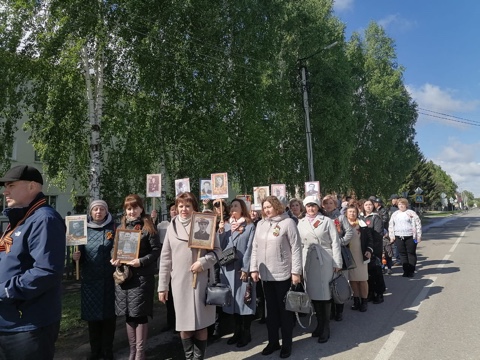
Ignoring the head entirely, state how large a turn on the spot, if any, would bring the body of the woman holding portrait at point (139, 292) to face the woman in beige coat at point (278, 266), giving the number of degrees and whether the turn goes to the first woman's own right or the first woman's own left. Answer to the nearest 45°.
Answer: approximately 135° to the first woman's own left

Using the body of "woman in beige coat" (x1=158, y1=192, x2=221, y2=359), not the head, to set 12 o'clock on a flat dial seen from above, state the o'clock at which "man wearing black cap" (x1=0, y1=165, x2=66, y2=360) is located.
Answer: The man wearing black cap is roughly at 1 o'clock from the woman in beige coat.

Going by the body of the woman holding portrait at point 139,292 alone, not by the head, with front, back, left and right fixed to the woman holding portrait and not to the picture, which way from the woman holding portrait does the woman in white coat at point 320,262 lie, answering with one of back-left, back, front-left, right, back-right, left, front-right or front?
back-left

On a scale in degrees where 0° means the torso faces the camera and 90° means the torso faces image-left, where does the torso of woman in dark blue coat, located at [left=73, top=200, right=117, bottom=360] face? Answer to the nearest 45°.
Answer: approximately 0°

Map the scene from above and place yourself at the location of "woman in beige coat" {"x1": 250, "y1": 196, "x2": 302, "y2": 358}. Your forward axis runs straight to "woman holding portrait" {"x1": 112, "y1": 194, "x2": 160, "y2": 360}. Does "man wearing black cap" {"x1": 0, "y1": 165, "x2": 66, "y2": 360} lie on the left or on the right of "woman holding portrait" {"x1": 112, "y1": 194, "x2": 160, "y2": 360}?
left

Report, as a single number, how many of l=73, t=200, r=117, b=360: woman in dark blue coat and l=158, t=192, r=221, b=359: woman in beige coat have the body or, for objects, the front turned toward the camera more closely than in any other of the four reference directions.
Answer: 2

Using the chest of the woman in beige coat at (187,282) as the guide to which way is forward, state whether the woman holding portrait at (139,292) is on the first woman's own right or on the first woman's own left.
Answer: on the first woman's own right

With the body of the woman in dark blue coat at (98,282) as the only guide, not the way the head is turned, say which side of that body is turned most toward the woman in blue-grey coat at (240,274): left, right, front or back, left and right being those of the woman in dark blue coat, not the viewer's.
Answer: left

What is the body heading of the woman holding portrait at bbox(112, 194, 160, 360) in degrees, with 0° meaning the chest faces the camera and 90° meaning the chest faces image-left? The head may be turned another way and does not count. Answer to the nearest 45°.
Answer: approximately 45°

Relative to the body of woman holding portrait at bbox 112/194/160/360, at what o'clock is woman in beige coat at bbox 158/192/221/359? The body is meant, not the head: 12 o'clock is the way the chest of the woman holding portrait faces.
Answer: The woman in beige coat is roughly at 9 o'clock from the woman holding portrait.
